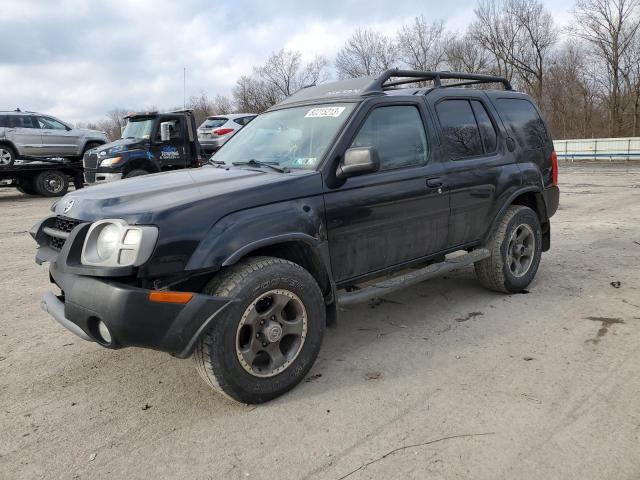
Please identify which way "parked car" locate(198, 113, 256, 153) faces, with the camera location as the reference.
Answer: facing away from the viewer and to the right of the viewer

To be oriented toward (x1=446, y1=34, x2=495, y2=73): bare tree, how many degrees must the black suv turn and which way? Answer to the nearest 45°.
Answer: approximately 135° to its right

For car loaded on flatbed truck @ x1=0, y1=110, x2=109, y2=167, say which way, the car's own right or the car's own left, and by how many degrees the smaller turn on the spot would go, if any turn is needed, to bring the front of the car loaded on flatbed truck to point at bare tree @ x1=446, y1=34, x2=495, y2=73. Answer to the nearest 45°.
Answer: approximately 45° to the car's own left

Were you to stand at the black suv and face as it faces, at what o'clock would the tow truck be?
The tow truck is roughly at 4 o'clock from the black suv.

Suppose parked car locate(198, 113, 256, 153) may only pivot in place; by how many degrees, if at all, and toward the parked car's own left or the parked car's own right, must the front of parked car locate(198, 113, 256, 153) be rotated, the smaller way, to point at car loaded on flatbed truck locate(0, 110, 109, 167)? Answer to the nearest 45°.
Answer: approximately 135° to the parked car's own left

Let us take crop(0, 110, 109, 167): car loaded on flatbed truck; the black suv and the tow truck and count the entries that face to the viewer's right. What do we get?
1

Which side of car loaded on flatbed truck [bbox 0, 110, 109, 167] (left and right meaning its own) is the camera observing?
right

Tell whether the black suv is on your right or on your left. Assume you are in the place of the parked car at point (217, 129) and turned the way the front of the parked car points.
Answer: on your right

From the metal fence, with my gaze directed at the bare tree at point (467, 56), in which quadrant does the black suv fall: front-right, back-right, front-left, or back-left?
back-left

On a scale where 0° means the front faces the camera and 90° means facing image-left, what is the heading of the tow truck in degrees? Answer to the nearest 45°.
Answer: approximately 45°
